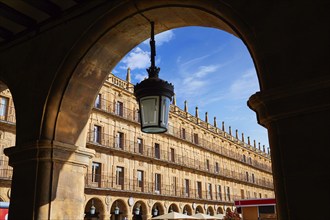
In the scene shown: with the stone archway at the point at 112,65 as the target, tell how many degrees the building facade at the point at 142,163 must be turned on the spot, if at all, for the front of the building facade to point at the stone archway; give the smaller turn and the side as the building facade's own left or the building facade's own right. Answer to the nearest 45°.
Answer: approximately 45° to the building facade's own right

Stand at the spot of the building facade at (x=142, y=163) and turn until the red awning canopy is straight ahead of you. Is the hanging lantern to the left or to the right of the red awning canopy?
right

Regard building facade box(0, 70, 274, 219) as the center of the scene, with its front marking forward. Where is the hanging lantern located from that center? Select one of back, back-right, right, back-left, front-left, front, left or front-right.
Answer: front-right

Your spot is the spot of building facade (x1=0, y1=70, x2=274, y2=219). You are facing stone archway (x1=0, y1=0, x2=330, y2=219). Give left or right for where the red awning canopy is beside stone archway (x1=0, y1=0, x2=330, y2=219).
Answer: left

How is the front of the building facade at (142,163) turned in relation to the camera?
facing the viewer and to the right of the viewer
